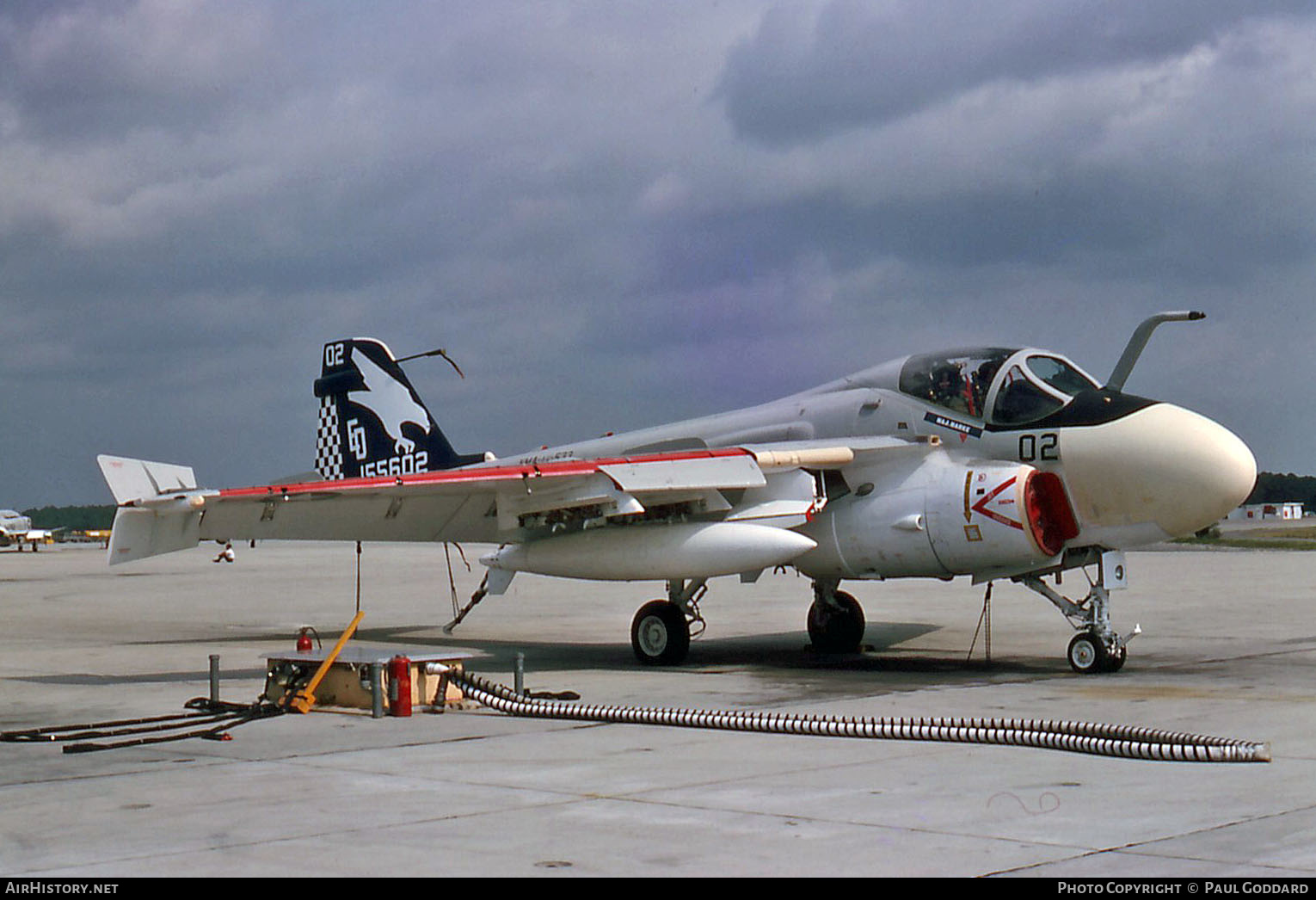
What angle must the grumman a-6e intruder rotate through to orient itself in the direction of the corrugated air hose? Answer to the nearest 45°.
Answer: approximately 45° to its right

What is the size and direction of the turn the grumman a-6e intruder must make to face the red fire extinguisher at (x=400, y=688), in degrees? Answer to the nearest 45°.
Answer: approximately 90° to its right

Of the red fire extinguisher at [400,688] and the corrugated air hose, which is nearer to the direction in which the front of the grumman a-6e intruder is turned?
the corrugated air hose

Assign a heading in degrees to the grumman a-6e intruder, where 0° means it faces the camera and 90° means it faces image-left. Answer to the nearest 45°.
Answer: approximately 315°
